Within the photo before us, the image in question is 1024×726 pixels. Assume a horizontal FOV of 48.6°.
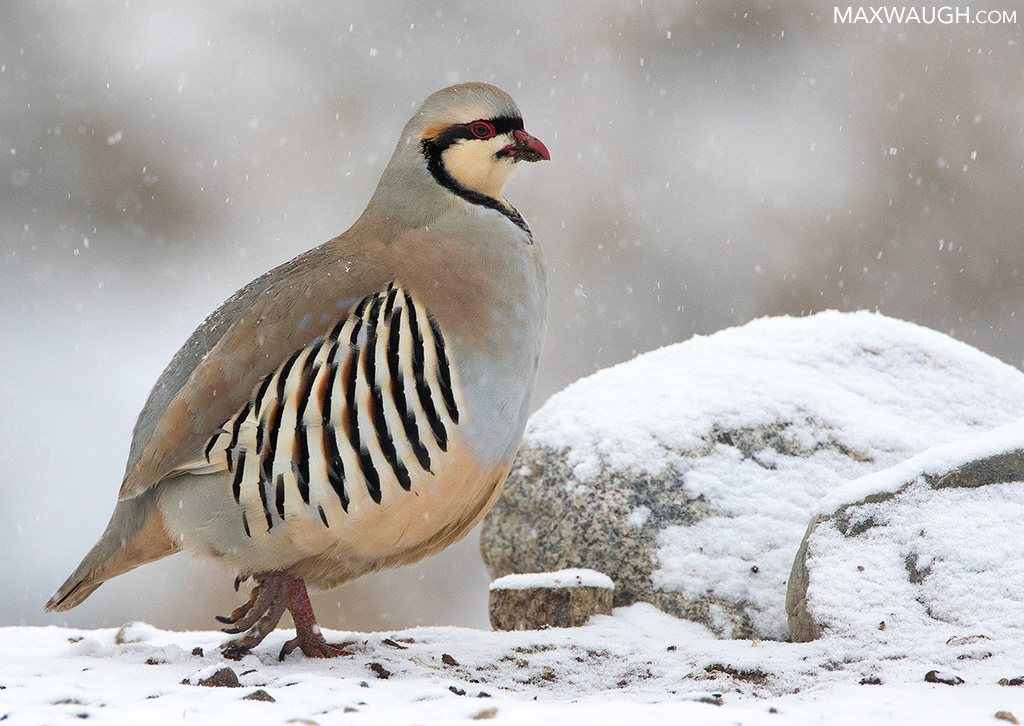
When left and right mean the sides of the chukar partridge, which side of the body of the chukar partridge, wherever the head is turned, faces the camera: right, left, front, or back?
right

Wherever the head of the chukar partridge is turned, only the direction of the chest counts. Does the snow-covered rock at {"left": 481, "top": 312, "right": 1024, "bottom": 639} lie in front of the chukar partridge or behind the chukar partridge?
in front

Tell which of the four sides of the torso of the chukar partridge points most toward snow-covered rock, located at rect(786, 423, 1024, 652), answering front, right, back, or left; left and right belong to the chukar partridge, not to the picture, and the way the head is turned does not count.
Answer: front

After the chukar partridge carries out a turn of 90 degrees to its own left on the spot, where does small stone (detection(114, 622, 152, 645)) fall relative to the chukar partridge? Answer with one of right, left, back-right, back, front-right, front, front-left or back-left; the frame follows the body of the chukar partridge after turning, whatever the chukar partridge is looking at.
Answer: front-left

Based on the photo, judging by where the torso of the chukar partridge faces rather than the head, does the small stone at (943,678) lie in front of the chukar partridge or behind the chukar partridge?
in front
